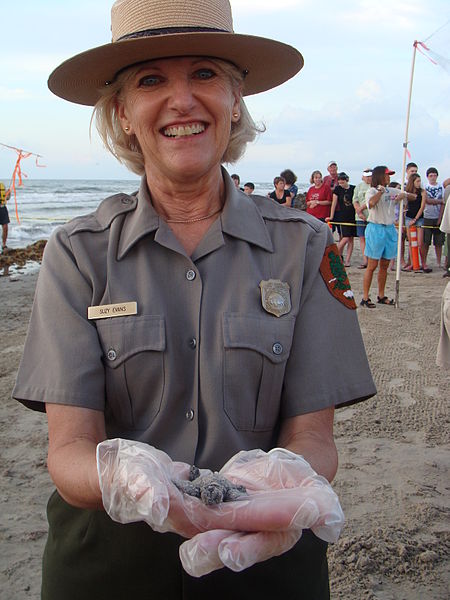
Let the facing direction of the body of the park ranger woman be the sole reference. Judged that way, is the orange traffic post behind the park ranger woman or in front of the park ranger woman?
behind

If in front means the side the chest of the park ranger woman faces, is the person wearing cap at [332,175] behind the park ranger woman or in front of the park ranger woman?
behind

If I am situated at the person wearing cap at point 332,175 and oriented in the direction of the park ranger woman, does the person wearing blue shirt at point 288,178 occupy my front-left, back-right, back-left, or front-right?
front-right

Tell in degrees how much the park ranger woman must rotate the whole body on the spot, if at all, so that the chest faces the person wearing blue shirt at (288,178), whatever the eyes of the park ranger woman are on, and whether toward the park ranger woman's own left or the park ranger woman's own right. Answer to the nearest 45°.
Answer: approximately 180°

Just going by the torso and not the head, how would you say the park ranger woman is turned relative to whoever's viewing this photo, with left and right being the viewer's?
facing the viewer

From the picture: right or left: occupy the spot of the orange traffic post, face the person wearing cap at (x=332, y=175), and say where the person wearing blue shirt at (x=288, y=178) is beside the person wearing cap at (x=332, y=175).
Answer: left

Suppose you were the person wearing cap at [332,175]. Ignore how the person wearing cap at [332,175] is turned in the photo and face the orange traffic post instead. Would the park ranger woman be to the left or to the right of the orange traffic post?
right

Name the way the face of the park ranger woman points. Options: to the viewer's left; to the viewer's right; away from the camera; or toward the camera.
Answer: toward the camera
